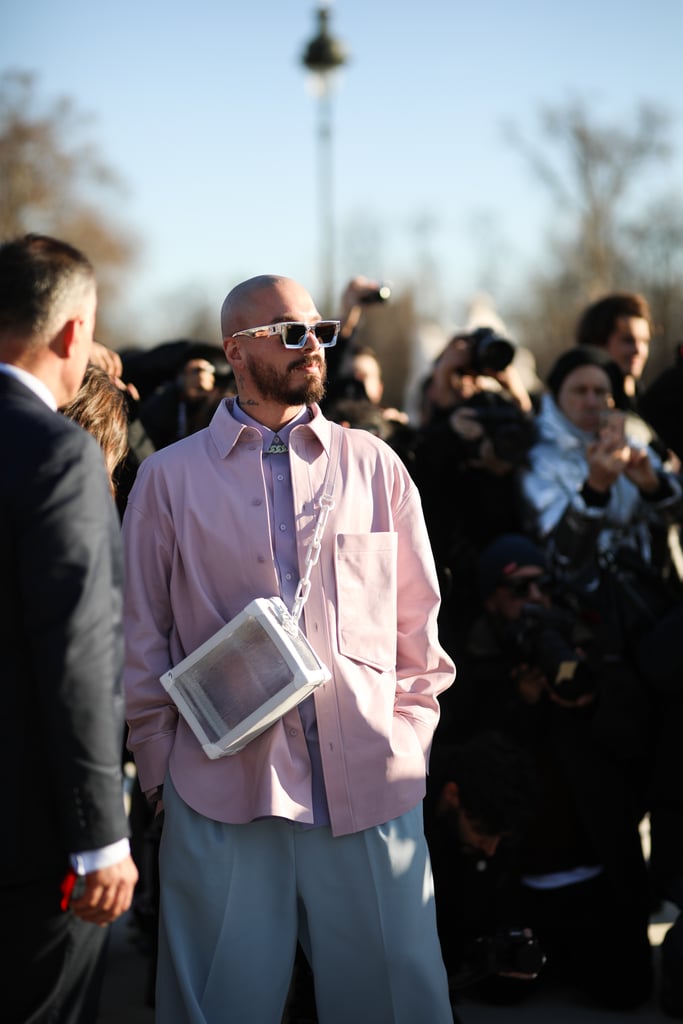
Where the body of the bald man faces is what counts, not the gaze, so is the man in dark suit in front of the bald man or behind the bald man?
in front

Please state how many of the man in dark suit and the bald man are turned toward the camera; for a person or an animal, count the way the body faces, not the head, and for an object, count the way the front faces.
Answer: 1

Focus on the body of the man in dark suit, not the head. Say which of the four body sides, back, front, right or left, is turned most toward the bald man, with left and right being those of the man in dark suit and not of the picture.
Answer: front

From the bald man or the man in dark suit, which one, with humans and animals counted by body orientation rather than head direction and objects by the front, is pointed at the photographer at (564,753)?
the man in dark suit

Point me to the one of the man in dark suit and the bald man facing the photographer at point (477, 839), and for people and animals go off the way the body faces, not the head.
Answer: the man in dark suit

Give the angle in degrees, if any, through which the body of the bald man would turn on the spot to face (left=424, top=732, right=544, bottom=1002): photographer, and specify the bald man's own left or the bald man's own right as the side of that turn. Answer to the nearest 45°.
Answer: approximately 135° to the bald man's own left

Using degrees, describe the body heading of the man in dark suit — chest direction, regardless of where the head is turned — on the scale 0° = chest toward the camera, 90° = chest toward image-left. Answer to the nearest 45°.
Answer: approximately 225°

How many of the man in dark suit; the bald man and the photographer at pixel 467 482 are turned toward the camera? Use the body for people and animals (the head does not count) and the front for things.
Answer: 2

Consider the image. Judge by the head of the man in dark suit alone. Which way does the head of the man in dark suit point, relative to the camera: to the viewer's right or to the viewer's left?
to the viewer's right

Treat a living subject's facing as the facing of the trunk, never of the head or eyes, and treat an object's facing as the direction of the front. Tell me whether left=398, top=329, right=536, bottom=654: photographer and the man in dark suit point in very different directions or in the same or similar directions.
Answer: very different directions

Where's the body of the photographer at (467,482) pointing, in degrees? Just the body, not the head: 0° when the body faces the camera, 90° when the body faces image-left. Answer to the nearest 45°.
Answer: approximately 0°

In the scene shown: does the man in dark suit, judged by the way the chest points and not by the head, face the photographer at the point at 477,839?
yes

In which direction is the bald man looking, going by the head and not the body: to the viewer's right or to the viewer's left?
to the viewer's right

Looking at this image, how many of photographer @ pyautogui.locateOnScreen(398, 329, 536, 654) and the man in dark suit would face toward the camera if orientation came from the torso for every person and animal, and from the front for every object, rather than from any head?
1

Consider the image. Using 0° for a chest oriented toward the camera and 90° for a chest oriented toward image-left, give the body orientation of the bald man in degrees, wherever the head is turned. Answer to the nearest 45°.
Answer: approximately 0°
